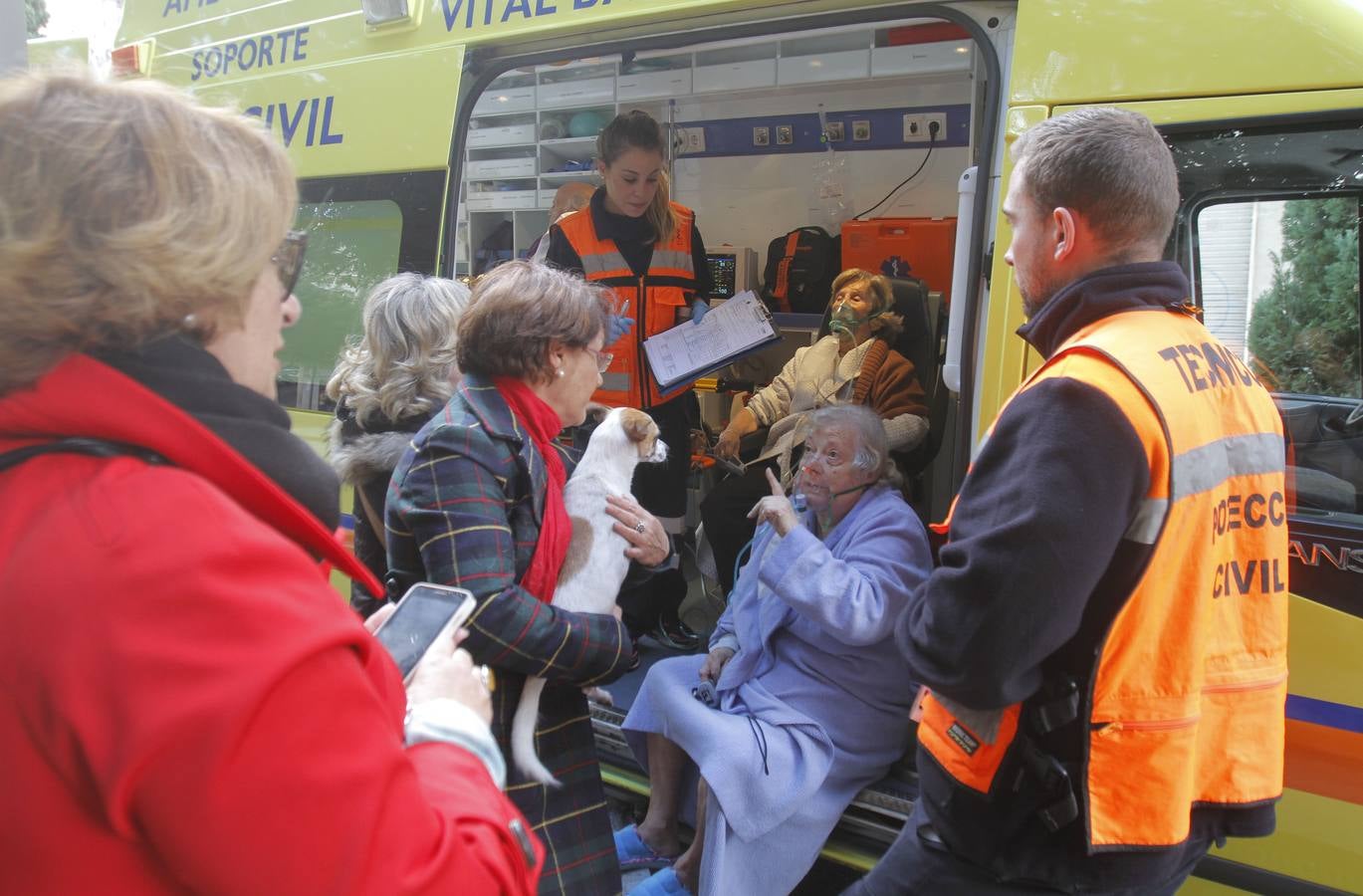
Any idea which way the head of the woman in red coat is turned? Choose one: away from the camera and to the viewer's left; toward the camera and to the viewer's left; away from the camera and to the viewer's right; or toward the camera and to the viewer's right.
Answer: away from the camera and to the viewer's right

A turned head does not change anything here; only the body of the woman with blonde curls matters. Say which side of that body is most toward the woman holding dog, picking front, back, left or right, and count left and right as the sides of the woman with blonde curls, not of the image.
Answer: right

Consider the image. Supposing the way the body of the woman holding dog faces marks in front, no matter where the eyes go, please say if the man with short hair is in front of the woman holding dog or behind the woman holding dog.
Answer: in front

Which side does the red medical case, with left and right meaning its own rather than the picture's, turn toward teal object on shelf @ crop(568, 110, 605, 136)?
right

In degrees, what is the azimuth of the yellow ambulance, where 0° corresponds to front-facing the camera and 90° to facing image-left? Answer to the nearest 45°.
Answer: approximately 270°

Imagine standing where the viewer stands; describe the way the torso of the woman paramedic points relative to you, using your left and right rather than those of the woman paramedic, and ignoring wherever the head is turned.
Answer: facing the viewer

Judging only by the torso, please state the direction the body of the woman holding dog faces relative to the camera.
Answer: to the viewer's right

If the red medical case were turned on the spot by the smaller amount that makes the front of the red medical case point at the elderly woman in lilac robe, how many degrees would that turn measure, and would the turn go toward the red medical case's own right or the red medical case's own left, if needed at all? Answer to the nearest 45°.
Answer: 0° — it already faces them

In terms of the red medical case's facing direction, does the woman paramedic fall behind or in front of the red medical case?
in front

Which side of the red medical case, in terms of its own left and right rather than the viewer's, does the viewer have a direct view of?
front

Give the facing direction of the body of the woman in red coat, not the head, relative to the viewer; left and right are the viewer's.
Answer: facing away from the viewer and to the right of the viewer

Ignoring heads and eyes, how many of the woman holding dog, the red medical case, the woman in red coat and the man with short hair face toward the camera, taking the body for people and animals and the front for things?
1

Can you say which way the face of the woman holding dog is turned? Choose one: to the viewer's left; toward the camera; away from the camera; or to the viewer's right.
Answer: to the viewer's right

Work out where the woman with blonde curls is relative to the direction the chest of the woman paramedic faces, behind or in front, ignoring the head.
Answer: in front
